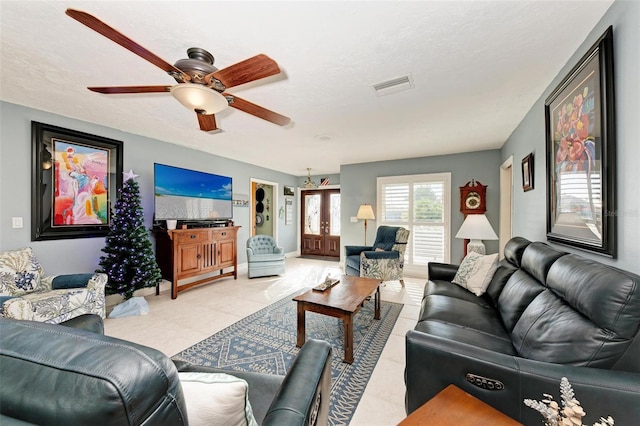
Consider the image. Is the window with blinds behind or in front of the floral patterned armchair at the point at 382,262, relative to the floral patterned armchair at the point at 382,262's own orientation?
behind

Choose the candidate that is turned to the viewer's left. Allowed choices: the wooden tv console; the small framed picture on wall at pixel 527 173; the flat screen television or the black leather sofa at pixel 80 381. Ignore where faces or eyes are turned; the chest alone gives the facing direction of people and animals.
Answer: the small framed picture on wall

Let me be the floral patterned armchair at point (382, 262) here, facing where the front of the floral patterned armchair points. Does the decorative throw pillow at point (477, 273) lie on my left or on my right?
on my left

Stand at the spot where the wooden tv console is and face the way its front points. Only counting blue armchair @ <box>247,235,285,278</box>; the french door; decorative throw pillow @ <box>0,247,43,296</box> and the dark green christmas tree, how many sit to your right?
2

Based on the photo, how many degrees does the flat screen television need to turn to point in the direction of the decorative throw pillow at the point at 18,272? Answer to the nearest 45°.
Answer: approximately 90° to its right

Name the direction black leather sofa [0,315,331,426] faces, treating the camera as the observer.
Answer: facing away from the viewer and to the right of the viewer

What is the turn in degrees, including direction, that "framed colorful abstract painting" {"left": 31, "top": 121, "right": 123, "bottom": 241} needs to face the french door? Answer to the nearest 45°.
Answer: approximately 45° to its left

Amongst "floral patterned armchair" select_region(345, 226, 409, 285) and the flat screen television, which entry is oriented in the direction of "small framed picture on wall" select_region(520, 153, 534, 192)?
the flat screen television

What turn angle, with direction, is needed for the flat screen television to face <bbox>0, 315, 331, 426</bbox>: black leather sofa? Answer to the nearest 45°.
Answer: approximately 45° to its right

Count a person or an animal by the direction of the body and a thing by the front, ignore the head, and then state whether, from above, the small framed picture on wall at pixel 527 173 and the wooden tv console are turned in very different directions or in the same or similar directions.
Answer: very different directions

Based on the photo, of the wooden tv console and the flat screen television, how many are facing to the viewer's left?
0

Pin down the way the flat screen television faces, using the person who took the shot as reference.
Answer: facing the viewer and to the right of the viewer

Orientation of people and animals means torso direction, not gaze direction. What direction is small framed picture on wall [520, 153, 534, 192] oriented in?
to the viewer's left

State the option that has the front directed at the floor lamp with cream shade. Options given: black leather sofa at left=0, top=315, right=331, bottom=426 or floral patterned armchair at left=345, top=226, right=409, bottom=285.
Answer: the black leather sofa

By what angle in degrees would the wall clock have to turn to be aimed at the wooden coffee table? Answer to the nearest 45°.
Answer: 0° — it already faces it
